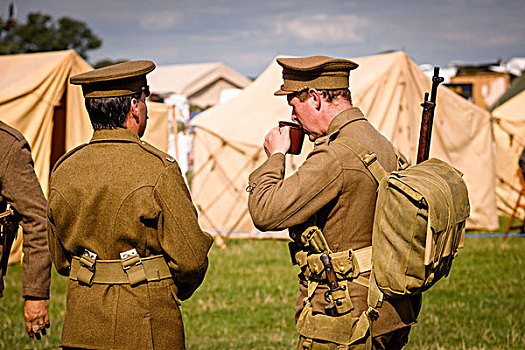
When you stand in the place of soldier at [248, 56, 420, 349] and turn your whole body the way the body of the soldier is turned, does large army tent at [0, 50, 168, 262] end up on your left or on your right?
on your right

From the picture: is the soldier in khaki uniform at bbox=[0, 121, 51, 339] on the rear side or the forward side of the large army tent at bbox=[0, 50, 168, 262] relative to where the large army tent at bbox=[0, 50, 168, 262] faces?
on the forward side

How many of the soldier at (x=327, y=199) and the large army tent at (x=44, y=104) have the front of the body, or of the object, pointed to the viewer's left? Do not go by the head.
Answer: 1

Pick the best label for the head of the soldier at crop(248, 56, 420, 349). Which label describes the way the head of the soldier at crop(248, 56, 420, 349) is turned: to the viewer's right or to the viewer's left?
to the viewer's left

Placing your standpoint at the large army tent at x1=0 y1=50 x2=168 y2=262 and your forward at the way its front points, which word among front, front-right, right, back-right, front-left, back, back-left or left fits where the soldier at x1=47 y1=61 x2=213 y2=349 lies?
front-right

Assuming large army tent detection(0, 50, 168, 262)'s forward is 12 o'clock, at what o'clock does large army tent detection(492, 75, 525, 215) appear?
large army tent detection(492, 75, 525, 215) is roughly at 10 o'clock from large army tent detection(0, 50, 168, 262).

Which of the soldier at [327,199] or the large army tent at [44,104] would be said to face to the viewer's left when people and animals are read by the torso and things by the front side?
the soldier

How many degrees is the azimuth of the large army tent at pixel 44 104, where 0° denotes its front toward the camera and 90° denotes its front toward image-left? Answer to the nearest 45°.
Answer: approximately 315°

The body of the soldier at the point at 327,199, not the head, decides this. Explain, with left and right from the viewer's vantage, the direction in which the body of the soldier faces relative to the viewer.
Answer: facing to the left of the viewer

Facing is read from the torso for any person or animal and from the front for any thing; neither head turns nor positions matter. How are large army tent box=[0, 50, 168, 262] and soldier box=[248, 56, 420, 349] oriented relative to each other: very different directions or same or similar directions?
very different directions

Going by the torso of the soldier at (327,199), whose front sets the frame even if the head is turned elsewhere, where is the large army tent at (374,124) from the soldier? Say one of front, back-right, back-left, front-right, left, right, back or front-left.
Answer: right

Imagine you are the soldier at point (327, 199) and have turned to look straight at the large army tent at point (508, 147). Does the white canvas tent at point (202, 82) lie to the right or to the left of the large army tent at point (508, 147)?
left

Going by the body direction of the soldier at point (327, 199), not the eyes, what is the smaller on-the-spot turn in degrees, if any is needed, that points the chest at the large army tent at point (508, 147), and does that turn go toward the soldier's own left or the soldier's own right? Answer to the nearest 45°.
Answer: approximately 90° to the soldier's own right

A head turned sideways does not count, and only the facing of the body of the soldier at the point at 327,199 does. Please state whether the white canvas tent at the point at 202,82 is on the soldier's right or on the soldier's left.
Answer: on the soldier's right
